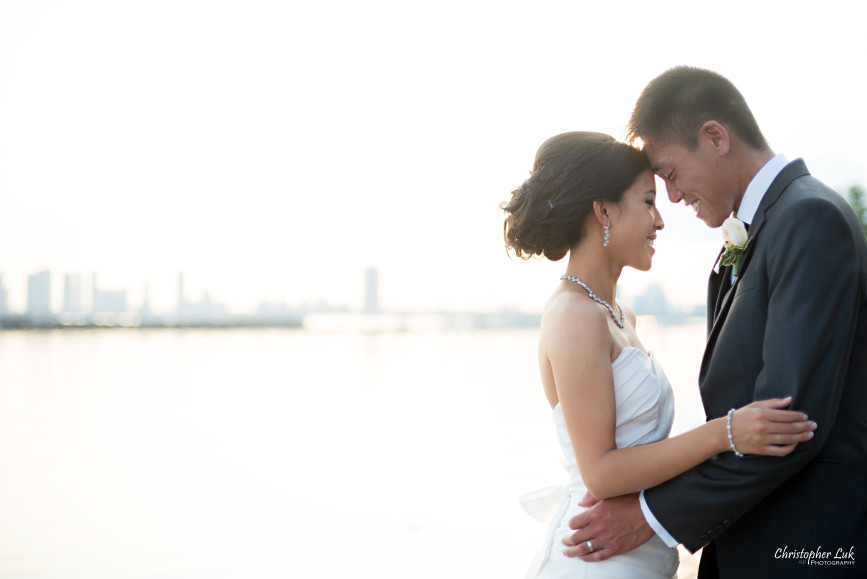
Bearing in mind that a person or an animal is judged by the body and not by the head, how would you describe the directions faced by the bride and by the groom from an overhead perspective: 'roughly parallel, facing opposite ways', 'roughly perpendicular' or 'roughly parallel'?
roughly parallel, facing opposite ways

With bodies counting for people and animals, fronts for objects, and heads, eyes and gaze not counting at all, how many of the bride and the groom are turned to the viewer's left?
1

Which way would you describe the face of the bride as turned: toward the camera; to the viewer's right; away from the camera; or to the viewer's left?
to the viewer's right

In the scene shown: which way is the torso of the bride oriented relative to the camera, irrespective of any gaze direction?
to the viewer's right

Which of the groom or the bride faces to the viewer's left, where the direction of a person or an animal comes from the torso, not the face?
the groom

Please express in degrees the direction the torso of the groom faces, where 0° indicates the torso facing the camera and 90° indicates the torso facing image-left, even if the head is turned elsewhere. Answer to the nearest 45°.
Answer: approximately 90°
